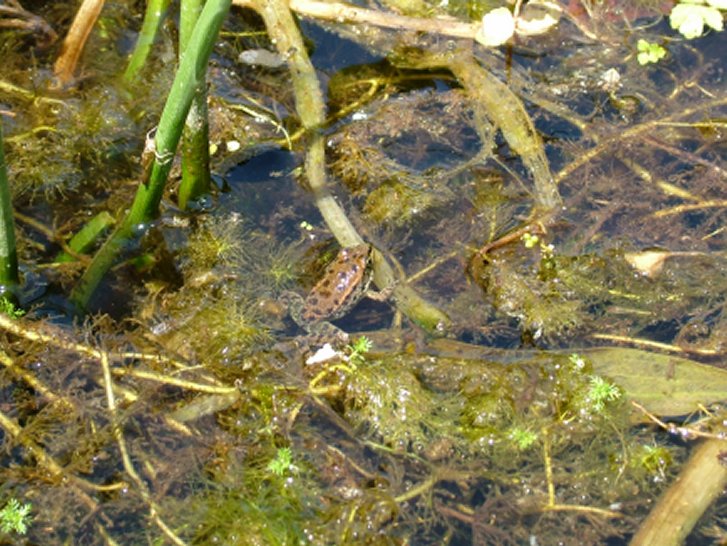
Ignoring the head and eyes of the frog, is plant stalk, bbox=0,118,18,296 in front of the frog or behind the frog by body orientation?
behind

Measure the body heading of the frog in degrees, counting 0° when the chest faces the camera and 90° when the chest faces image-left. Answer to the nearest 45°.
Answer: approximately 225°

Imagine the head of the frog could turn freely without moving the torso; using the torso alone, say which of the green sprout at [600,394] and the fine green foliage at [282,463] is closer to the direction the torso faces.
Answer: the green sprout

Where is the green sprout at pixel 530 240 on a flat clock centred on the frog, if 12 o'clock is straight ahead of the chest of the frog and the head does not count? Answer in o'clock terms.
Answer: The green sprout is roughly at 1 o'clock from the frog.

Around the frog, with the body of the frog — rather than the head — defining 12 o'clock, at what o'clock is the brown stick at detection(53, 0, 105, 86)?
The brown stick is roughly at 9 o'clock from the frog.

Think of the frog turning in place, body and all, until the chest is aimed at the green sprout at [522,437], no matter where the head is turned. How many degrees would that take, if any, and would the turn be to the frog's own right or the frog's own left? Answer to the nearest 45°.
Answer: approximately 90° to the frog's own right

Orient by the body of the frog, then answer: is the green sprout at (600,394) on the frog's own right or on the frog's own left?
on the frog's own right

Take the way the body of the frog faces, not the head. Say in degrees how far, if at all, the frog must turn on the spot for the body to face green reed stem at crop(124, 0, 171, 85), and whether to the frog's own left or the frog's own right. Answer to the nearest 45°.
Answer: approximately 90° to the frog's own left

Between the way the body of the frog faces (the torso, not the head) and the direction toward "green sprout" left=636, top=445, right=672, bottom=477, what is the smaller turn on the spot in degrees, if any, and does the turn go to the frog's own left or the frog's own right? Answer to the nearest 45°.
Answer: approximately 90° to the frog's own right

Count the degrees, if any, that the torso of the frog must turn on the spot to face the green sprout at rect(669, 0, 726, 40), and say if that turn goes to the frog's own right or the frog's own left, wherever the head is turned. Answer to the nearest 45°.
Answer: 0° — it already faces it

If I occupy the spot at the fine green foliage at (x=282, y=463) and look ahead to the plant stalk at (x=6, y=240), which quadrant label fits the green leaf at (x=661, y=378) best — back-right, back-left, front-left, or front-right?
back-right

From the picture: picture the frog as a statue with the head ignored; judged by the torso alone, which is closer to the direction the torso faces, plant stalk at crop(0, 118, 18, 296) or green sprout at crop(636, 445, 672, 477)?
the green sprout
